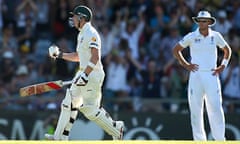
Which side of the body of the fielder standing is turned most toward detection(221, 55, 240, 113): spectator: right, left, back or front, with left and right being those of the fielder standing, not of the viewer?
back

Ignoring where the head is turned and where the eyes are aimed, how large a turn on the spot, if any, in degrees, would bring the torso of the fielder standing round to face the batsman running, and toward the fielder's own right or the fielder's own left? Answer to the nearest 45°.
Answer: approximately 90° to the fielder's own right

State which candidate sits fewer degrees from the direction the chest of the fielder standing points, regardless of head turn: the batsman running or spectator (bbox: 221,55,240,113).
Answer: the batsman running

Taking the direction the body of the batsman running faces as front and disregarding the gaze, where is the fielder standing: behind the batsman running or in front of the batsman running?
behind

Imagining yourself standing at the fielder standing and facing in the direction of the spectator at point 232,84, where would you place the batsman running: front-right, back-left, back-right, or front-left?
back-left
